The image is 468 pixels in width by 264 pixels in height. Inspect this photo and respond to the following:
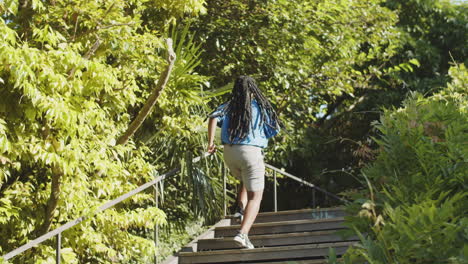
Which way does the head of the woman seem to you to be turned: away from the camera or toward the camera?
away from the camera

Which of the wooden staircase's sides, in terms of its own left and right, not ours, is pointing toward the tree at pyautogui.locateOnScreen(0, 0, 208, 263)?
right

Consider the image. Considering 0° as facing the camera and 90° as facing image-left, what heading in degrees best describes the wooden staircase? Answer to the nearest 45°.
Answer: approximately 0°

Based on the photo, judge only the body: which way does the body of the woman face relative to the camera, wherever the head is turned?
away from the camera

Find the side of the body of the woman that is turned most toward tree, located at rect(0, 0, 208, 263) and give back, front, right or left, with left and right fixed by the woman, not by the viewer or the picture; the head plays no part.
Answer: left
